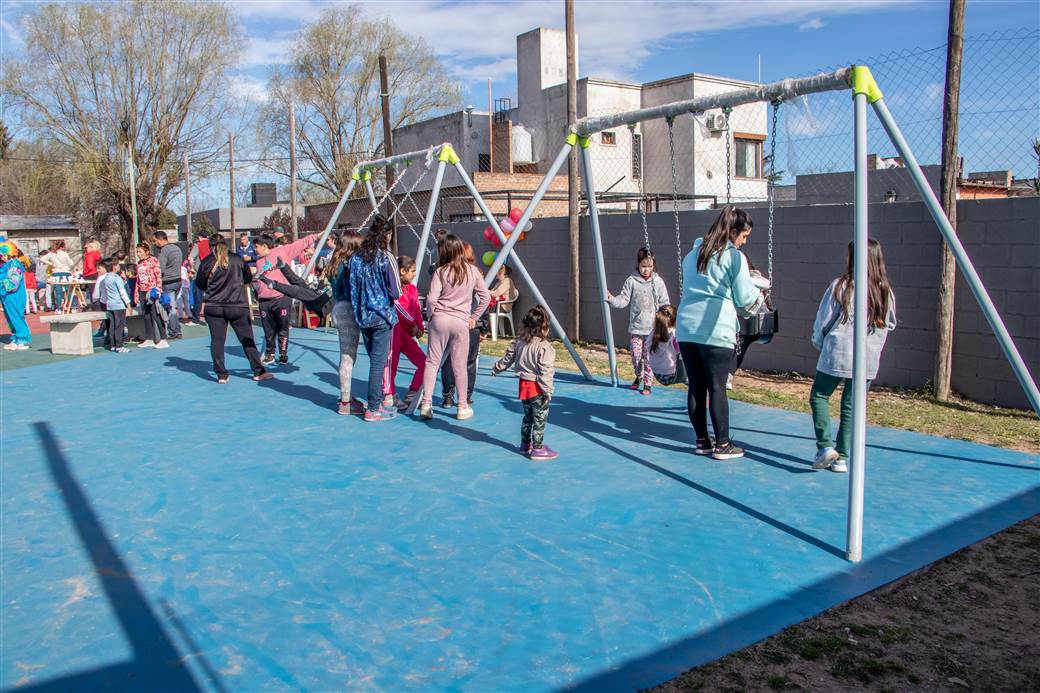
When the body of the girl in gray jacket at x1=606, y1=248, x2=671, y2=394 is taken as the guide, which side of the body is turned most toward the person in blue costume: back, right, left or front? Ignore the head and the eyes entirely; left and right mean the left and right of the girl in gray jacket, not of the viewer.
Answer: right

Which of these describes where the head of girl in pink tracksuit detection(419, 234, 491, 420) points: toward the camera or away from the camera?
away from the camera

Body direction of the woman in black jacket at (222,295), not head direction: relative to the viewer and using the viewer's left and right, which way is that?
facing away from the viewer

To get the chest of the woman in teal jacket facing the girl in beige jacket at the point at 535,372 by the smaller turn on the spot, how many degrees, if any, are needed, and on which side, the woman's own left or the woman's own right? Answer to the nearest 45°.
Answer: approximately 135° to the woman's own left

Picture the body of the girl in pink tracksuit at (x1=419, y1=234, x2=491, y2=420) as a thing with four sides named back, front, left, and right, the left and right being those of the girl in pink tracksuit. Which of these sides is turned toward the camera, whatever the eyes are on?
back

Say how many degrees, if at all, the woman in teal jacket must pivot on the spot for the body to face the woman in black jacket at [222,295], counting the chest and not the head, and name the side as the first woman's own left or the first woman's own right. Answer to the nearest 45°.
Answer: approximately 90° to the first woman's own left

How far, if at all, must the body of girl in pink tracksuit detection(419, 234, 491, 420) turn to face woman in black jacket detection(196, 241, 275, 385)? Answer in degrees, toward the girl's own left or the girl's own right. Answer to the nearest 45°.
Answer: approximately 45° to the girl's own left

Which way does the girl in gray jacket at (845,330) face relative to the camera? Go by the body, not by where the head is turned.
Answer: away from the camera

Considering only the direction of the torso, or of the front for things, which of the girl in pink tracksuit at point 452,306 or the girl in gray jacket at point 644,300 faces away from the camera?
the girl in pink tracksuit
